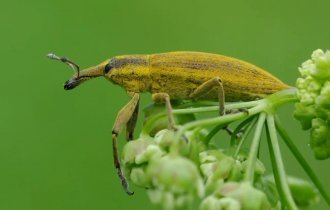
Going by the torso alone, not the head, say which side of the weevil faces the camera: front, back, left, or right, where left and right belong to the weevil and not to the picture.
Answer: left

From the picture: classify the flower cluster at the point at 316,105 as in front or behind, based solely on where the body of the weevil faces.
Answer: behind
